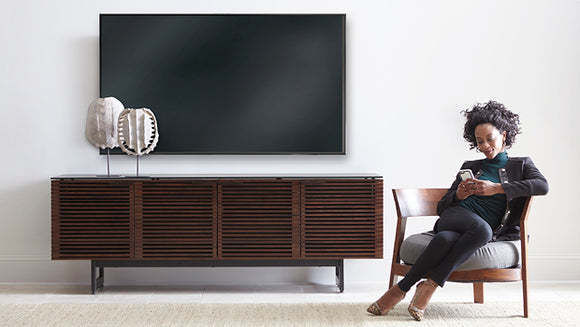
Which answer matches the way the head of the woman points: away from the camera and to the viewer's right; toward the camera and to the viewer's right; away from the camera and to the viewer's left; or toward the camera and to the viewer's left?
toward the camera and to the viewer's left

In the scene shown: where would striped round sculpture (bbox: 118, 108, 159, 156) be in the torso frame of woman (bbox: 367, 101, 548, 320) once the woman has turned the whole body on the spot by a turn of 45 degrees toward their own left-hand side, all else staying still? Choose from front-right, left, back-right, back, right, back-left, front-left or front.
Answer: right

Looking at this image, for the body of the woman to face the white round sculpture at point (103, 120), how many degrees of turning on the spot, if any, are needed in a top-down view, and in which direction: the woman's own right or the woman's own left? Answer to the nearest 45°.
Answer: approximately 45° to the woman's own right

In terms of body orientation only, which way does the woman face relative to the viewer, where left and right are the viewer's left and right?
facing the viewer and to the left of the viewer
